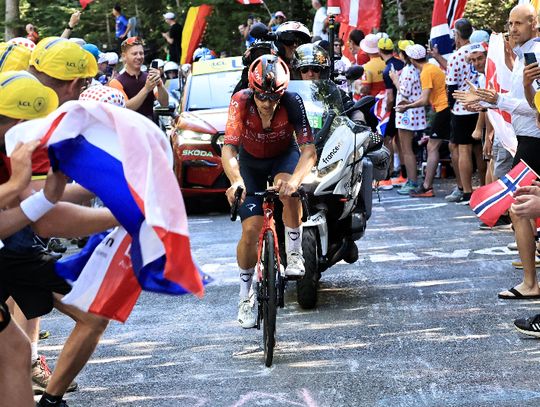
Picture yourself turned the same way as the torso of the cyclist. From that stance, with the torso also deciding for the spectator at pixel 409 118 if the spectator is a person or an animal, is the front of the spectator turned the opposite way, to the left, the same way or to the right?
to the right

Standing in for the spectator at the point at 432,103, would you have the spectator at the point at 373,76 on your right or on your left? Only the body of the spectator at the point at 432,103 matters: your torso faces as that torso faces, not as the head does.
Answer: on your right

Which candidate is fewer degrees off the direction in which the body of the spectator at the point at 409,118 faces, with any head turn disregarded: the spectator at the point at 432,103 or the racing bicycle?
the racing bicycle

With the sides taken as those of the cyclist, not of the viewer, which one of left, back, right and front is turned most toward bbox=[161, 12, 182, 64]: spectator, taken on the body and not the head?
back

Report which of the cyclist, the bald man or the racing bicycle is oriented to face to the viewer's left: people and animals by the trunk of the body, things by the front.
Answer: the bald man

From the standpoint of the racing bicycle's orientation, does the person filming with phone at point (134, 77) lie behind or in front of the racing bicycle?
behind

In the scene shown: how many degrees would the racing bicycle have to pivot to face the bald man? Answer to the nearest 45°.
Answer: approximately 135° to its left

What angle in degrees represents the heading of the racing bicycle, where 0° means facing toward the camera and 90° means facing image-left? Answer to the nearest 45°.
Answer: approximately 0°

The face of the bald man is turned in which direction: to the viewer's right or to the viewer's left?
to the viewer's left
